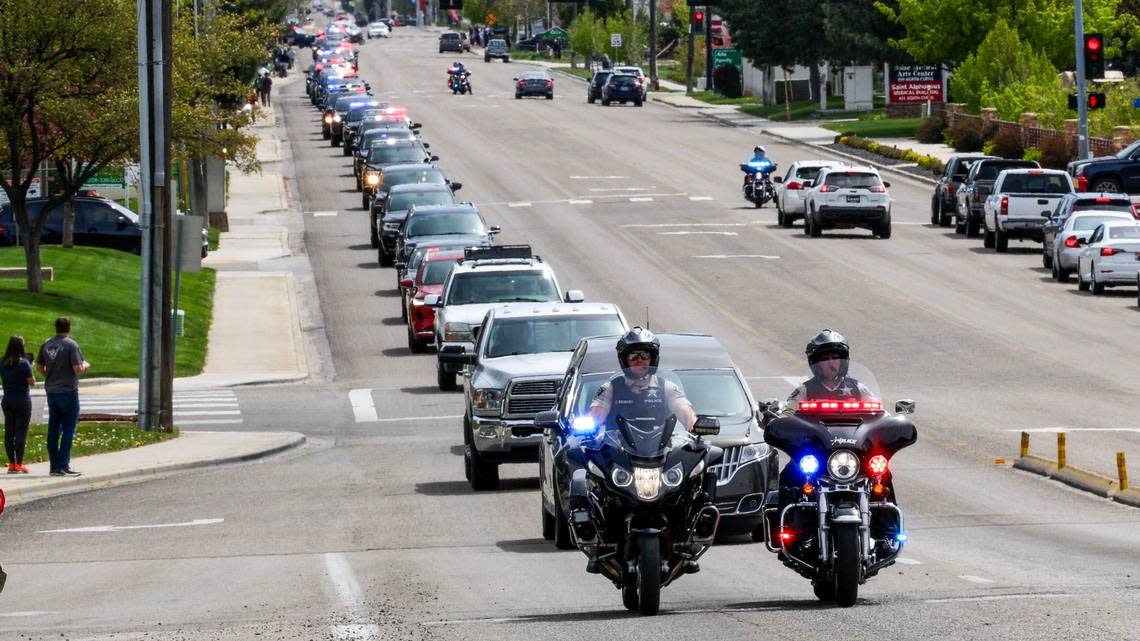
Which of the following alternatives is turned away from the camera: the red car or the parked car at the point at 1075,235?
the parked car

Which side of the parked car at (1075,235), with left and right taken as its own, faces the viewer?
back

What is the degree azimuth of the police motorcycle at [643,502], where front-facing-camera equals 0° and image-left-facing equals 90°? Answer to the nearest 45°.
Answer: approximately 0°

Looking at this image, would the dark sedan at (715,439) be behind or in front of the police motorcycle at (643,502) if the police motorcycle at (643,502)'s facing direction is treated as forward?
behind

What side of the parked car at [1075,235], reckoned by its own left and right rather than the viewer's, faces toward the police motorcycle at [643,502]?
back

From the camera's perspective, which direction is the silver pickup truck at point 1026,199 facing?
away from the camera

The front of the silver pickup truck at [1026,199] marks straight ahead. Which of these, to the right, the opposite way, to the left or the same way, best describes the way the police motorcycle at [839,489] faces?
the opposite way

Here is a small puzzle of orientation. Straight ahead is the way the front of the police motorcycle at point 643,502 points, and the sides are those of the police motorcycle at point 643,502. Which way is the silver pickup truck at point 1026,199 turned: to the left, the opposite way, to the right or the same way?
the opposite way

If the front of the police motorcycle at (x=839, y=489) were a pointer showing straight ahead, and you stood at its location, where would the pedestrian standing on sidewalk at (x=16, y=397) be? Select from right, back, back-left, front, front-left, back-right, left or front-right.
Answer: back-right

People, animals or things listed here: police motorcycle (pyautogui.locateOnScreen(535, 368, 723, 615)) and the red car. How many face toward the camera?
2
